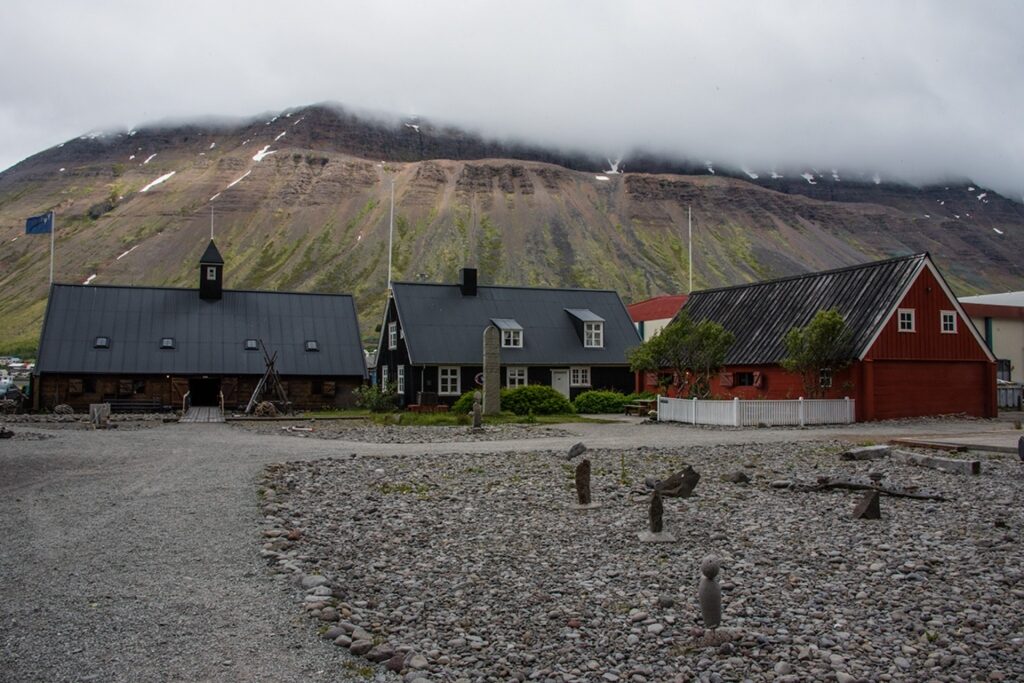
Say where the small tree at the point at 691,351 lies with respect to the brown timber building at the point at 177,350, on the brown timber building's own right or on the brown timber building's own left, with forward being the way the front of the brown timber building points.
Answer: on the brown timber building's own left

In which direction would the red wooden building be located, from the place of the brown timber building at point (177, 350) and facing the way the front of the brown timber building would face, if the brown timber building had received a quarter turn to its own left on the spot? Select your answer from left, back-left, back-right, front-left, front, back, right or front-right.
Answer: front-right

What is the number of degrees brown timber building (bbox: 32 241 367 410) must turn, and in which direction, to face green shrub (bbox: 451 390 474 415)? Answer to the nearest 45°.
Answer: approximately 45° to its left

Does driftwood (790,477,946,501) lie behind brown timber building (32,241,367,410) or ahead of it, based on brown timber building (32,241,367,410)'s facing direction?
ahead

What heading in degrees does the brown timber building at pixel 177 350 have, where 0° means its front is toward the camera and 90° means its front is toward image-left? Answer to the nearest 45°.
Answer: approximately 0°

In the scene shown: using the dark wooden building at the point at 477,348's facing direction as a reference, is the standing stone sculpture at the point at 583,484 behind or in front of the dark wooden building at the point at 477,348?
in front

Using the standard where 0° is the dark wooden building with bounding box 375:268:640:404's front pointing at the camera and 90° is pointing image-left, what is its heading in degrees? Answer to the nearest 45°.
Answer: approximately 0°

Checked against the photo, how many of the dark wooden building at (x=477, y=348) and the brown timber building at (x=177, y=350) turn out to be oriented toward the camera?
2

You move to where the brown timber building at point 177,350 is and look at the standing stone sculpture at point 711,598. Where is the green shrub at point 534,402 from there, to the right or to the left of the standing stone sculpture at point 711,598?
left

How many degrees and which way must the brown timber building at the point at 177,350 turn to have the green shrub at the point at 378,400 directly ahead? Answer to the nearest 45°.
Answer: approximately 45° to its left
